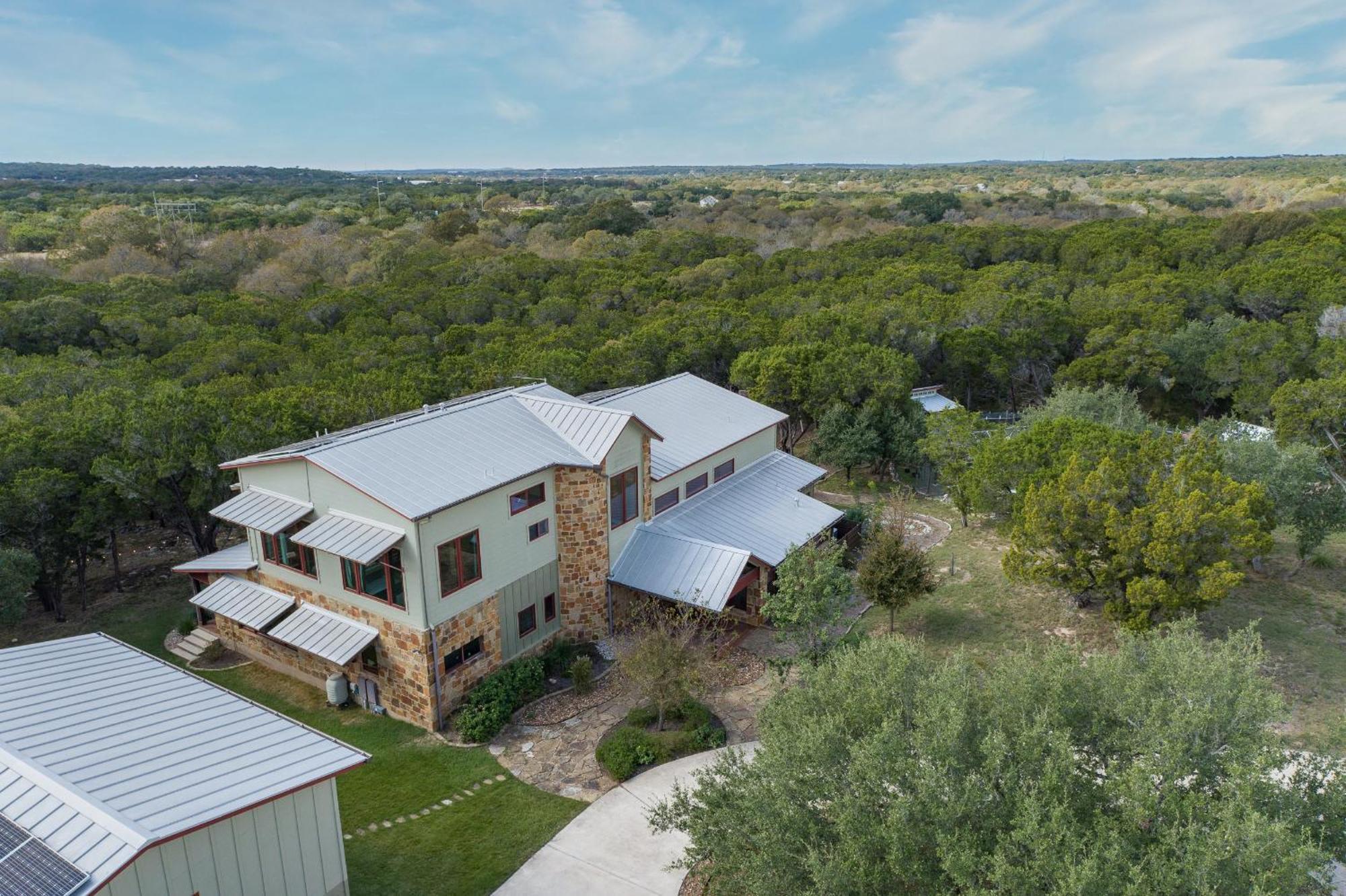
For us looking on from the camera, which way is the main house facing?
facing the viewer and to the right of the viewer

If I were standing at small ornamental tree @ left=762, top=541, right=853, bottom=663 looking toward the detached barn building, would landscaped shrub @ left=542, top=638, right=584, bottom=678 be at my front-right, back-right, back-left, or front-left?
front-right

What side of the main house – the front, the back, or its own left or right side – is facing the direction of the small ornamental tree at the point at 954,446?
left

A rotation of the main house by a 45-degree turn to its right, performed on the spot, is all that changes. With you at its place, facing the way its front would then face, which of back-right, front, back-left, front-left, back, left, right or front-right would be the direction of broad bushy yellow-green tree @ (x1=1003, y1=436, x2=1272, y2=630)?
left

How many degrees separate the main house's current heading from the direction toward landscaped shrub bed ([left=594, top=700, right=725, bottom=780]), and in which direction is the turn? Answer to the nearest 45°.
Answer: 0° — it already faces it

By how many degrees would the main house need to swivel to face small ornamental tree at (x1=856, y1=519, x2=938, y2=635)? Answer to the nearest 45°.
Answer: approximately 45° to its left

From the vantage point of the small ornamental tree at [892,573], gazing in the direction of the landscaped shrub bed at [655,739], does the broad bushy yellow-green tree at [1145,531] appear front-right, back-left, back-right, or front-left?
back-left

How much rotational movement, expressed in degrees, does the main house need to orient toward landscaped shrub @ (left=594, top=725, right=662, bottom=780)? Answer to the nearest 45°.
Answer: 0° — it already faces it

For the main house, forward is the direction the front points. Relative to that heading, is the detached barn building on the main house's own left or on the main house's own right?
on the main house's own right

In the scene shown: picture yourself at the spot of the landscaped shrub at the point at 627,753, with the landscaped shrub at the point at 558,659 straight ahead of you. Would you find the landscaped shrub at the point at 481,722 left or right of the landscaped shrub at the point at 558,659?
left
